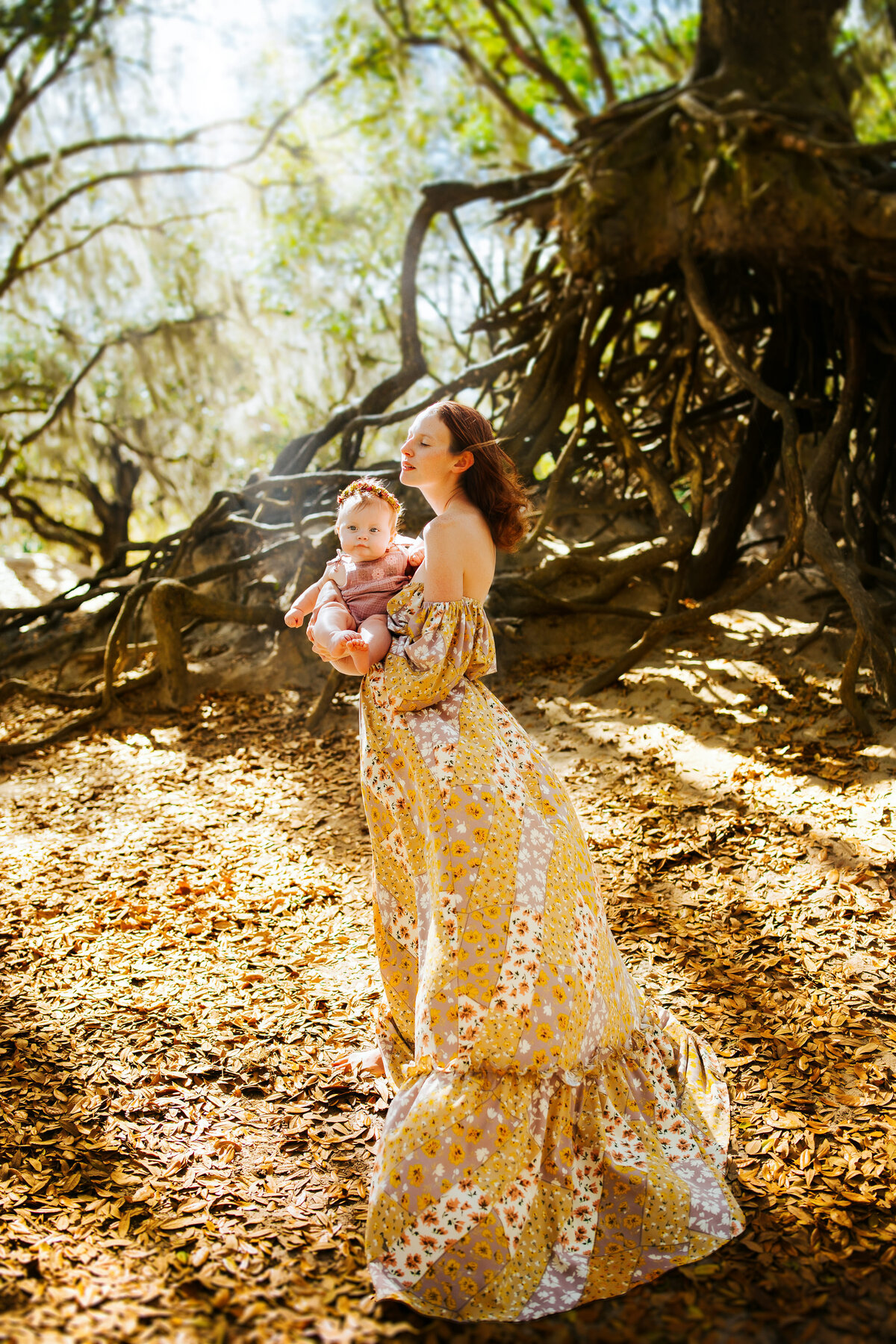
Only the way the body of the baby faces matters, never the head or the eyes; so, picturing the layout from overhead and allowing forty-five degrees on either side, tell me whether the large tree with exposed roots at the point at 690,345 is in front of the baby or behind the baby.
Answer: behind

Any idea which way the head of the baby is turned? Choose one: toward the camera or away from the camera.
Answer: toward the camera

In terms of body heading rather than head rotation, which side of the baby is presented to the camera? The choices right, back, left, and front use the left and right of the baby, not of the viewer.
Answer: front
